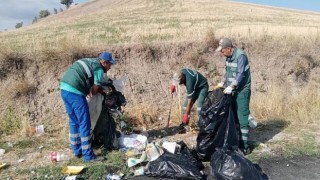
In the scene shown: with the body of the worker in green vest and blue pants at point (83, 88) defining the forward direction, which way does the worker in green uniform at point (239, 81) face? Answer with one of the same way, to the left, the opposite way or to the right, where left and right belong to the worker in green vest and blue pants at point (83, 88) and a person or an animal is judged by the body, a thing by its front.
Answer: the opposite way

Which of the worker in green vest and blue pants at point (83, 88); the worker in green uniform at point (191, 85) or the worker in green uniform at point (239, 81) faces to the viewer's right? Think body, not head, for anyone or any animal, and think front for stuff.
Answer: the worker in green vest and blue pants at point (83, 88)

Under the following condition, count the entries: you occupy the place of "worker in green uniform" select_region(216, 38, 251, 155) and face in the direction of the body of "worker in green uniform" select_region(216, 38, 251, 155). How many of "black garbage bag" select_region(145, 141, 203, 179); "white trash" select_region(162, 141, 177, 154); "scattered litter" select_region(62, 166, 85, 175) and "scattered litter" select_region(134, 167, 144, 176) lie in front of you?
4

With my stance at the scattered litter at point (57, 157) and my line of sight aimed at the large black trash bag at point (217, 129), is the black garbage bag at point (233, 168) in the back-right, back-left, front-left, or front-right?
front-right

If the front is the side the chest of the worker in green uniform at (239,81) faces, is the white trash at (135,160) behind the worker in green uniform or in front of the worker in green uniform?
in front

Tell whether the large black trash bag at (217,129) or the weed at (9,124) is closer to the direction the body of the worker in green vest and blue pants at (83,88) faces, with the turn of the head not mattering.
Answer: the large black trash bag

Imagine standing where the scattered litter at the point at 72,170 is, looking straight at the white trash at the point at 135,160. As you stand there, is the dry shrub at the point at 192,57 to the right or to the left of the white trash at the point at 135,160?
left

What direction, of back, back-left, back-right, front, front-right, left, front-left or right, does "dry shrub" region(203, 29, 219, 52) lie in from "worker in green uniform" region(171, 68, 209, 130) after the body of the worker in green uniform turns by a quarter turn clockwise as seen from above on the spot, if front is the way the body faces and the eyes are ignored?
front-right

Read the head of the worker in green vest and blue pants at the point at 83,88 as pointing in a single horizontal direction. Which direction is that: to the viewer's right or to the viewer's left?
to the viewer's right

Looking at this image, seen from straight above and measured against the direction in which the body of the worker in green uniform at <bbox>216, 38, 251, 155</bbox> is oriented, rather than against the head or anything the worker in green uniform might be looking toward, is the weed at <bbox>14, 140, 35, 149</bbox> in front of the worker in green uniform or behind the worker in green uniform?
in front

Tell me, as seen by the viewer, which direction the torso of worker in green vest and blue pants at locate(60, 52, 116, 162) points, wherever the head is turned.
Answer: to the viewer's right

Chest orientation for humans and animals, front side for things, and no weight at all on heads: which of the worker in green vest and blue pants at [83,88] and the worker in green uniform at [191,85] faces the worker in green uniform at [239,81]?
the worker in green vest and blue pants at [83,88]

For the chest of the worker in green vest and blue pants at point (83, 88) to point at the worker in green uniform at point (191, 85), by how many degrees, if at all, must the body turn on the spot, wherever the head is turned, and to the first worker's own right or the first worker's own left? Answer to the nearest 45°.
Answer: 0° — they already face them

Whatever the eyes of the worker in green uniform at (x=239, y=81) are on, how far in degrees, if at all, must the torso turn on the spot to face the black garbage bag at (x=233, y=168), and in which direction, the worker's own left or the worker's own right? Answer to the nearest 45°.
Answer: approximately 45° to the worker's own left

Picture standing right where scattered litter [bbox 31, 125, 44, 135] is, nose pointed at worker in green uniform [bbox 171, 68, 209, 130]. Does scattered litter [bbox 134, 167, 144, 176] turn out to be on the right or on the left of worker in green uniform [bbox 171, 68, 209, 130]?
right

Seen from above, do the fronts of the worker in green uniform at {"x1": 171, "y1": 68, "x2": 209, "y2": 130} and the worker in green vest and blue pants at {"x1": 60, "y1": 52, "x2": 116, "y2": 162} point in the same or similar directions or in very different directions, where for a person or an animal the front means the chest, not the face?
very different directions

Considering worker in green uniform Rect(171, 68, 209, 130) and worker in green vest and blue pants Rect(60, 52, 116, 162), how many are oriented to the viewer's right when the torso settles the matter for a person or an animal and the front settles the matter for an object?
1

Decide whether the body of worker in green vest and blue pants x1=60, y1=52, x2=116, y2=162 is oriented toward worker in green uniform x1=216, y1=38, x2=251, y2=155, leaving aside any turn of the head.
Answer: yes
